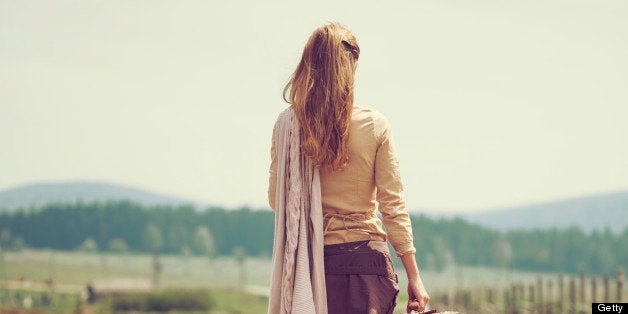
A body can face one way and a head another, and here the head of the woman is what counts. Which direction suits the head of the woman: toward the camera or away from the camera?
away from the camera

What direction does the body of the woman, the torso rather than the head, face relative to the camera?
away from the camera

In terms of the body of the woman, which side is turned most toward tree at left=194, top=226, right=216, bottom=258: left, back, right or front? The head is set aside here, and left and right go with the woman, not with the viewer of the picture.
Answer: front

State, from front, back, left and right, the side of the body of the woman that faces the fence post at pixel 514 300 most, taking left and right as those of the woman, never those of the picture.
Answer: front

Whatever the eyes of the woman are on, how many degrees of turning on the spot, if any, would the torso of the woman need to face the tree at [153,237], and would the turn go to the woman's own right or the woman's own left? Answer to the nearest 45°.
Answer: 0° — they already face it

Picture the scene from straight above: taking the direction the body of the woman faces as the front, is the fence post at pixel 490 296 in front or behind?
in front

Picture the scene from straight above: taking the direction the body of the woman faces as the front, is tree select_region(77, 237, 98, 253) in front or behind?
in front
